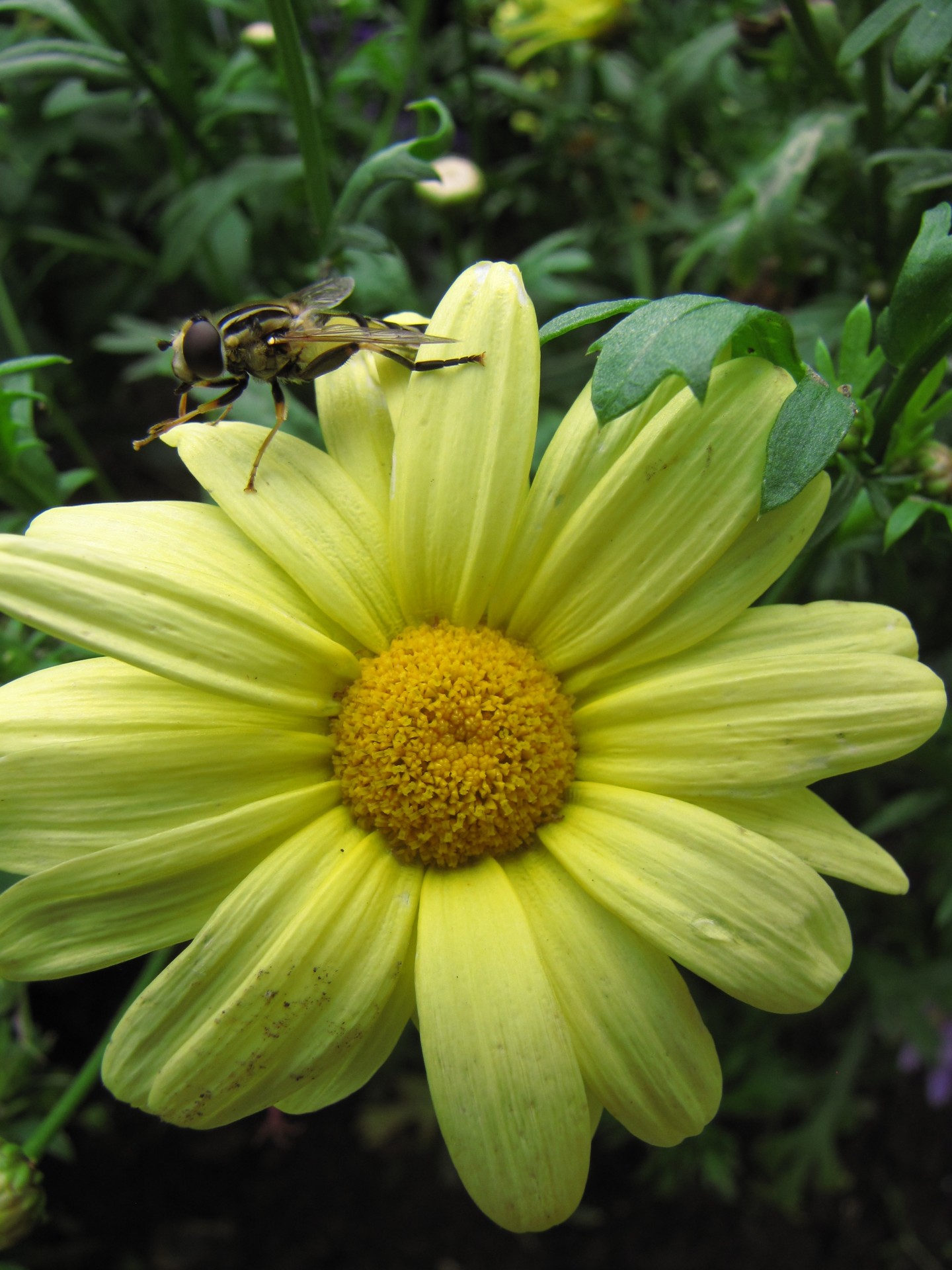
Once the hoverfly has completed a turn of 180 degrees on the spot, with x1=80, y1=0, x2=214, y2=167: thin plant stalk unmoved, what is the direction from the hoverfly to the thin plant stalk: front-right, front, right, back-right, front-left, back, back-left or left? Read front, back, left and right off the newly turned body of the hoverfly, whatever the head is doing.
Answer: left

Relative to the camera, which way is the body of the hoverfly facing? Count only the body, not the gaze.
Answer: to the viewer's left

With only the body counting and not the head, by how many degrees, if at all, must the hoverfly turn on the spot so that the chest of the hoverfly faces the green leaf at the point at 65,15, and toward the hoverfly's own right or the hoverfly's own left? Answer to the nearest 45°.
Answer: approximately 90° to the hoverfly's own right

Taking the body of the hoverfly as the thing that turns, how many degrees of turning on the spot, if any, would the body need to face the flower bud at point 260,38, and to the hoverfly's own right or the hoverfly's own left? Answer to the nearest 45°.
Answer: approximately 90° to the hoverfly's own right

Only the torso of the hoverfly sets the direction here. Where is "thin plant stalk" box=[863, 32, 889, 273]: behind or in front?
behind
